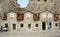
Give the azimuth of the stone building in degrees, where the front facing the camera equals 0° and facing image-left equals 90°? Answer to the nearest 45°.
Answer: approximately 0°
